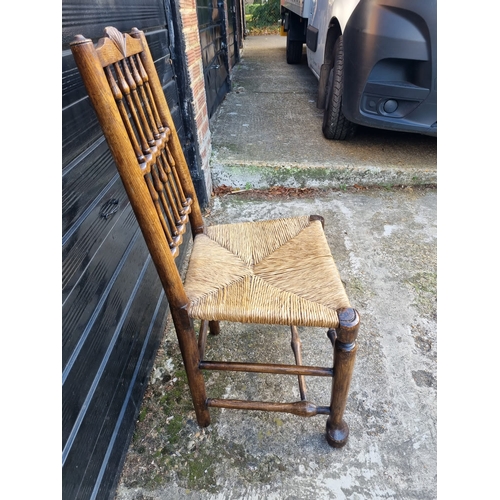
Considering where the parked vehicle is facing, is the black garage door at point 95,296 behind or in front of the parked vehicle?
in front

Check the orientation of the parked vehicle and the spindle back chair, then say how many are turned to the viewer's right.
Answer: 1

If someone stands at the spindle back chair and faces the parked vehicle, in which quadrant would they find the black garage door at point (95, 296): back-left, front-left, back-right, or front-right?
back-left

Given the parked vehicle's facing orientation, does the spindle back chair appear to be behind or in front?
in front

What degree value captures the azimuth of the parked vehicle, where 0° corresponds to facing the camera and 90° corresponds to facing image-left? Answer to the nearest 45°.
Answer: approximately 0°

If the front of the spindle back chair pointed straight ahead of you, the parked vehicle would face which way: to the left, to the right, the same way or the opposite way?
to the right

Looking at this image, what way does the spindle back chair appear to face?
to the viewer's right

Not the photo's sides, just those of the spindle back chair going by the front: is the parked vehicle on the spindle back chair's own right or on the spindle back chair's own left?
on the spindle back chair's own left
